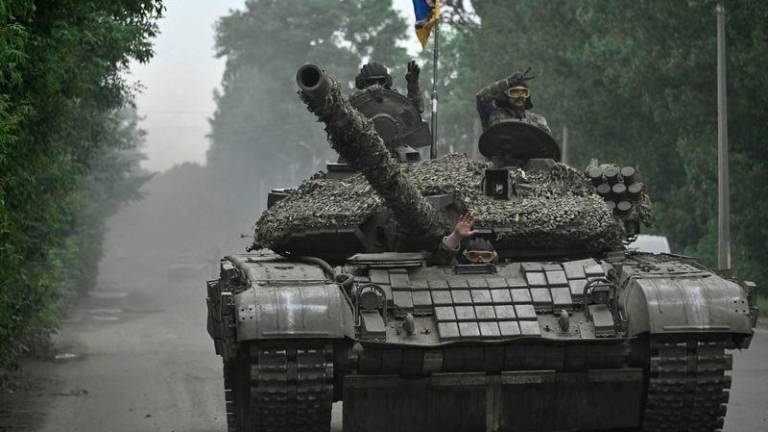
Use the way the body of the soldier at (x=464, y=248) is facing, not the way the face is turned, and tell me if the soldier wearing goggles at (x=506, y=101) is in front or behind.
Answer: behind

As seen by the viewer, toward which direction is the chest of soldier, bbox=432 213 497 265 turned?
toward the camera

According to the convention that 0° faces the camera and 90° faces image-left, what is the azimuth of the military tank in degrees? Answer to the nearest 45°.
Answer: approximately 0°

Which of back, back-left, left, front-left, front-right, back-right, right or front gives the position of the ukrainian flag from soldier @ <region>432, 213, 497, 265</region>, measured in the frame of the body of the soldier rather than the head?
back

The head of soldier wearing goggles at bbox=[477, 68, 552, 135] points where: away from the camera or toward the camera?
toward the camera

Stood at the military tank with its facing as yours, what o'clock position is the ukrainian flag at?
The ukrainian flag is roughly at 6 o'clock from the military tank.
